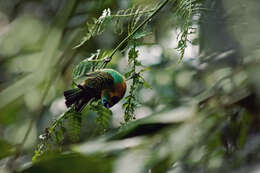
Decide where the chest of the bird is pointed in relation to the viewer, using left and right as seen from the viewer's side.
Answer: facing to the right of the viewer
